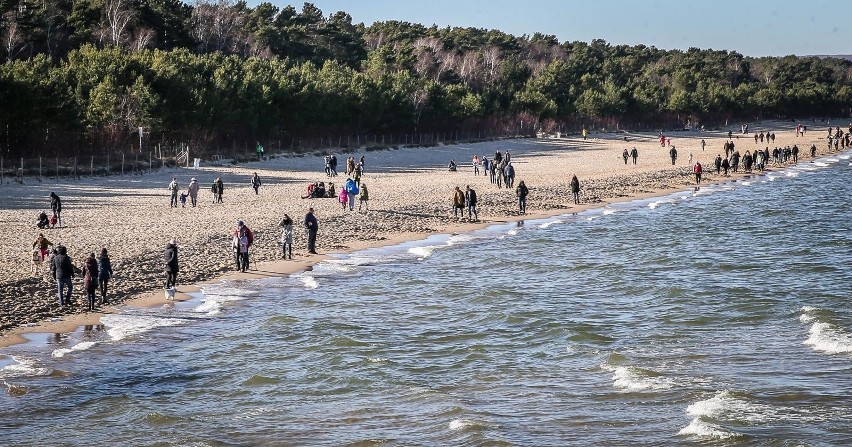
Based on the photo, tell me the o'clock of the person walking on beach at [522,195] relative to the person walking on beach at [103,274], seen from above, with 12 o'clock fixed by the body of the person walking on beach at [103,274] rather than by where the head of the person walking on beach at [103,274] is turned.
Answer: the person walking on beach at [522,195] is roughly at 12 o'clock from the person walking on beach at [103,274].

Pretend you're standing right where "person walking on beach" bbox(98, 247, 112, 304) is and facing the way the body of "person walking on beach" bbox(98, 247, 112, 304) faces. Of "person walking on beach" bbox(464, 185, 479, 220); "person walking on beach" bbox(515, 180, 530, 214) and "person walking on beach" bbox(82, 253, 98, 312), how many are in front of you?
2

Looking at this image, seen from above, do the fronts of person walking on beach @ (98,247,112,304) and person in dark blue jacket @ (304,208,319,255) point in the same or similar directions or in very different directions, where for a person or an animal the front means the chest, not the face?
very different directions

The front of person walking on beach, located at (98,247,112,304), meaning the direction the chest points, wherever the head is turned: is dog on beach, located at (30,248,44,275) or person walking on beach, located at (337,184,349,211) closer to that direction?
the person walking on beach

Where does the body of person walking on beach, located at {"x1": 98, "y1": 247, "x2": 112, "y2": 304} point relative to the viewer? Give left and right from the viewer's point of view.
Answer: facing away from the viewer and to the right of the viewer
